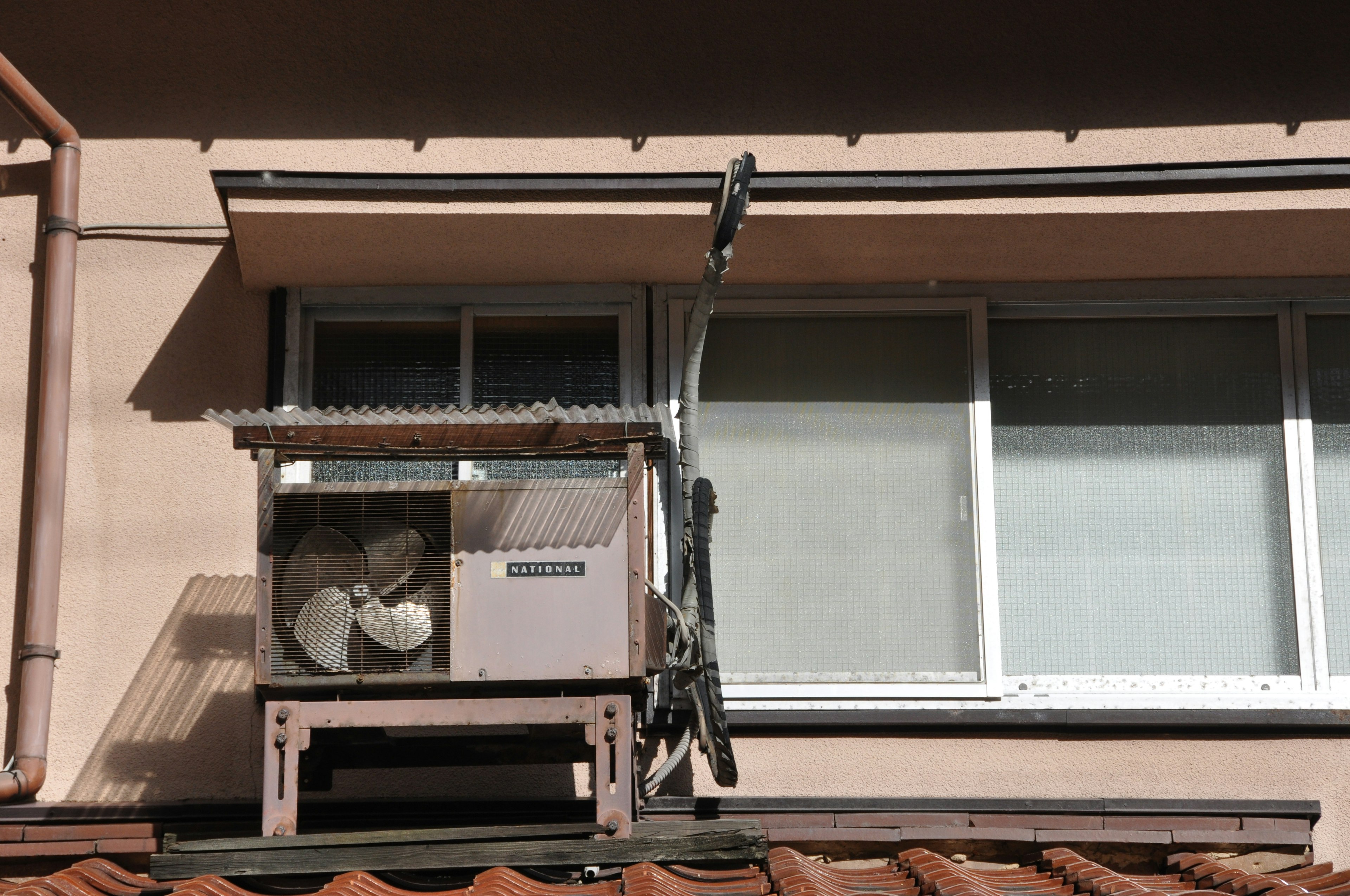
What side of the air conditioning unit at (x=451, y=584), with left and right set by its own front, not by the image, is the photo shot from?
front

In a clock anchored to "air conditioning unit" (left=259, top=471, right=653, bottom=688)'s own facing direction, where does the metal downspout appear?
The metal downspout is roughly at 4 o'clock from the air conditioning unit.

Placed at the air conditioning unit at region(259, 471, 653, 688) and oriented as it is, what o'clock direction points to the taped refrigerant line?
The taped refrigerant line is roughly at 8 o'clock from the air conditioning unit.

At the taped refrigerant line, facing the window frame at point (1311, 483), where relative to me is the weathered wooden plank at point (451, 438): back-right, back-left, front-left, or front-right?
back-right

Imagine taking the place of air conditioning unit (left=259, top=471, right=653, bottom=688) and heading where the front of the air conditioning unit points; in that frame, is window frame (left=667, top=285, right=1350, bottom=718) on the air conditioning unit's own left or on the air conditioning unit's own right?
on the air conditioning unit's own left

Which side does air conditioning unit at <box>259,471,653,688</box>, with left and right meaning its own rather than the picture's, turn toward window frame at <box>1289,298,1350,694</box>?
left

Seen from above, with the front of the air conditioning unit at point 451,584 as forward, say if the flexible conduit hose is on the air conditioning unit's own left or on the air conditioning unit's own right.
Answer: on the air conditioning unit's own left
